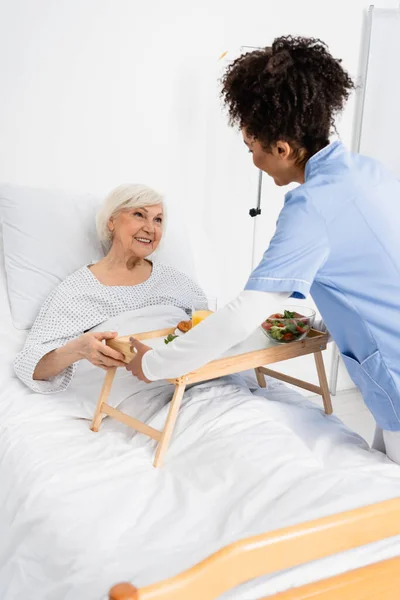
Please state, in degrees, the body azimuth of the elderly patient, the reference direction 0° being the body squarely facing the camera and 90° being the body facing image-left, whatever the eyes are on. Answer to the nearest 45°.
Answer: approximately 315°

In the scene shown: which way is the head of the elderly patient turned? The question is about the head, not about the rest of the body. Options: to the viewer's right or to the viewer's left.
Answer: to the viewer's right

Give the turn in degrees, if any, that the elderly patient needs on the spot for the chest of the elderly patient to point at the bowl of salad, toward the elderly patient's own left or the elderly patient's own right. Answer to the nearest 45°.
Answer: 0° — they already face it
